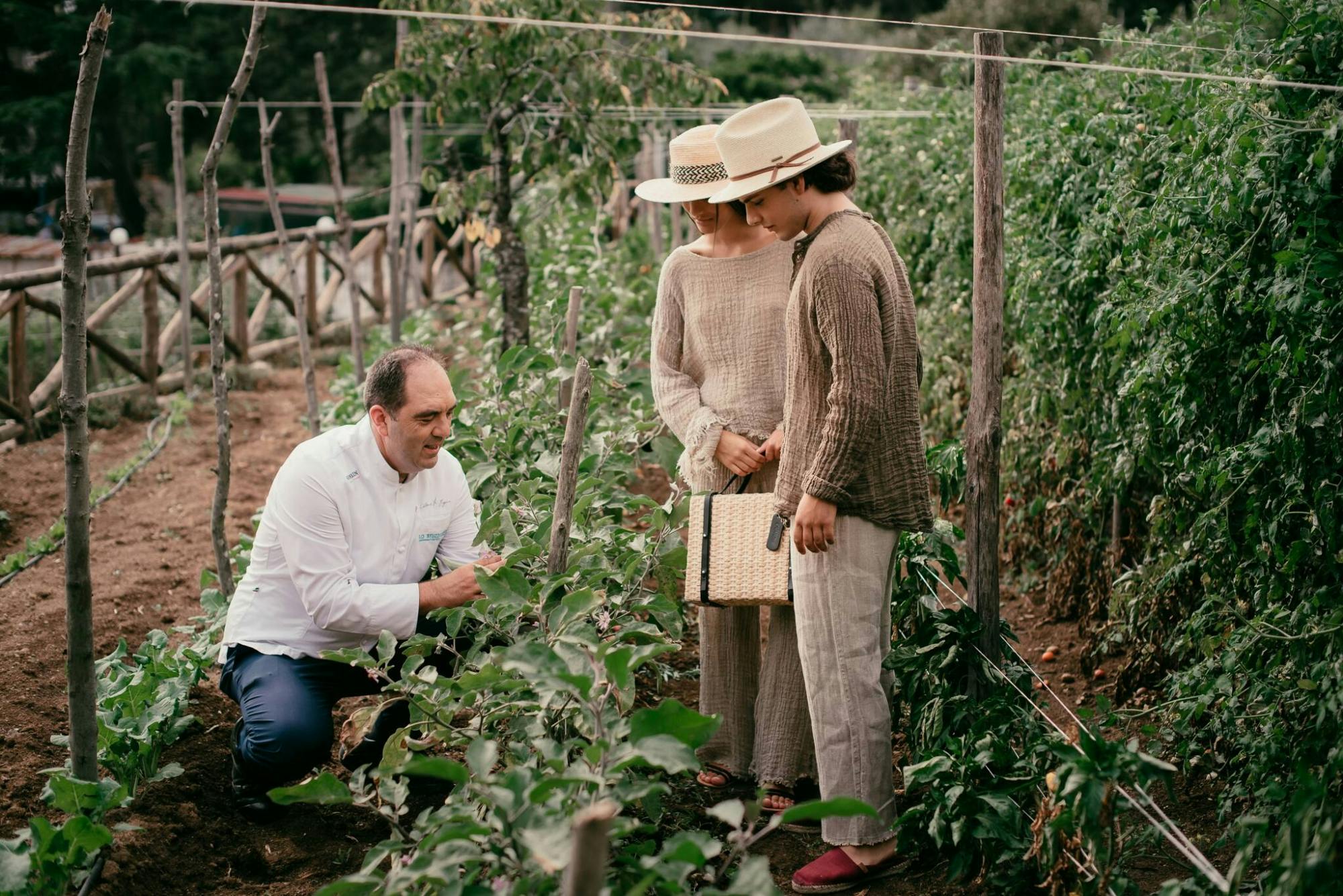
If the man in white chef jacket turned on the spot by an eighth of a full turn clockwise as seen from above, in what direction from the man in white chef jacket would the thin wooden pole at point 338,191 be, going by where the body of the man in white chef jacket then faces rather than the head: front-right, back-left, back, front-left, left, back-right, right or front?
back

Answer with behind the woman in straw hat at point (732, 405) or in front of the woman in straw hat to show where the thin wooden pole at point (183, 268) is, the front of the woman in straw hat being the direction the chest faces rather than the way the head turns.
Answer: behind

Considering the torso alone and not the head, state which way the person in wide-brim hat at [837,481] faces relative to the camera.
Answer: to the viewer's left

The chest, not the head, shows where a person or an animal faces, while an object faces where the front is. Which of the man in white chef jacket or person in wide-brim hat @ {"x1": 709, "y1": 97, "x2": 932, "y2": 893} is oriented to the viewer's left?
the person in wide-brim hat

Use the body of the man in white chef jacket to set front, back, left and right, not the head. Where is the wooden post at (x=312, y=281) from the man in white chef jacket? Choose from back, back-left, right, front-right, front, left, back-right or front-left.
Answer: back-left
